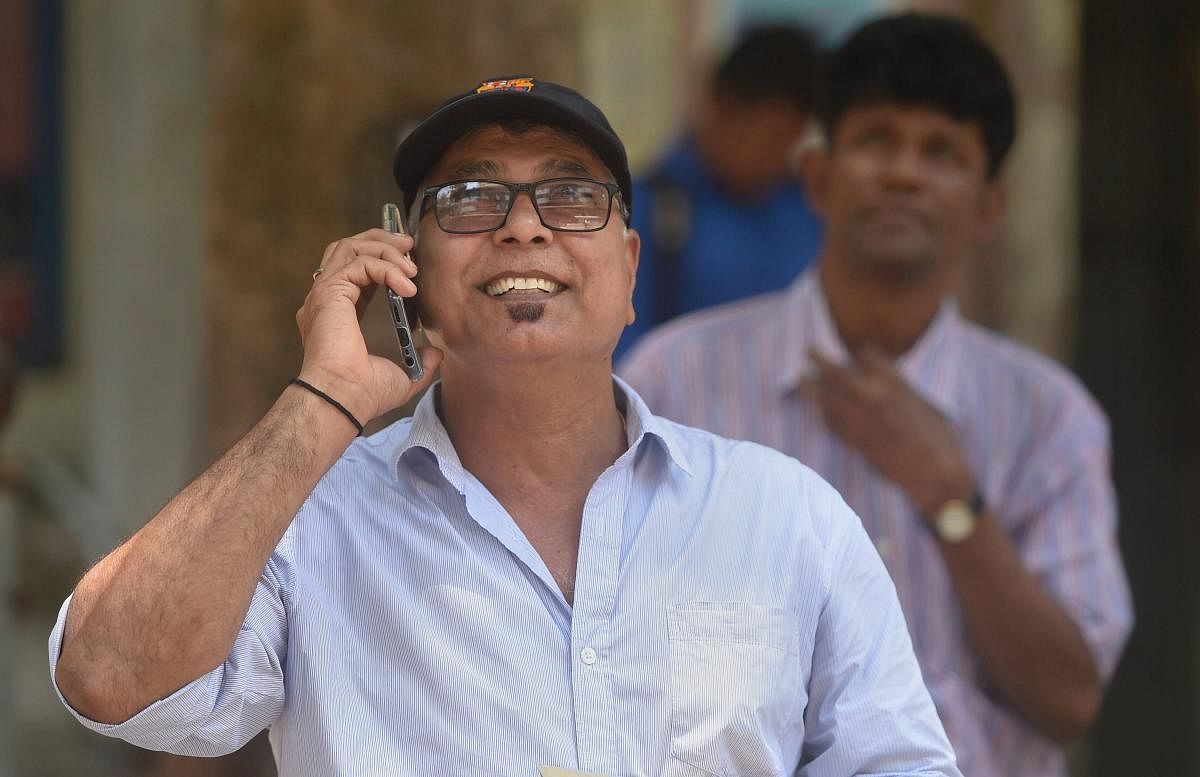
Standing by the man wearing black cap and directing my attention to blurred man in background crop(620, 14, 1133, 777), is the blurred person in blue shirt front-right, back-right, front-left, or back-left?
front-left

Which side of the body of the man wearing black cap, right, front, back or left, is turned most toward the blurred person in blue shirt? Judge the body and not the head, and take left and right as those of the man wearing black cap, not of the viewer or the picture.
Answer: back

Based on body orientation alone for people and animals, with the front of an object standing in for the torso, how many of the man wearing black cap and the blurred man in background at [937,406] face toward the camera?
2

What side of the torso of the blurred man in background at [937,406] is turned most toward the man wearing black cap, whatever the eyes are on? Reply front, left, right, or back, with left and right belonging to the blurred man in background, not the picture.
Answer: front

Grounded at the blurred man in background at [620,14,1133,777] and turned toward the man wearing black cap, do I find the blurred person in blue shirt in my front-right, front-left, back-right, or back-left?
back-right

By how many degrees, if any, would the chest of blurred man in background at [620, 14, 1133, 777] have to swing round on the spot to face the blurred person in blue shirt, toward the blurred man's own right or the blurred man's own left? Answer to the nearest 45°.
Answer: approximately 135° to the blurred man's own right

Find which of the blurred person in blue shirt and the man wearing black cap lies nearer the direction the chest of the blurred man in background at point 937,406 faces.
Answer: the man wearing black cap

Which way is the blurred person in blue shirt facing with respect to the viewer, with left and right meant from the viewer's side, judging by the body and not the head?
facing the viewer and to the right of the viewer

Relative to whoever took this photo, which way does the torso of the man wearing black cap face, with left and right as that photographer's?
facing the viewer

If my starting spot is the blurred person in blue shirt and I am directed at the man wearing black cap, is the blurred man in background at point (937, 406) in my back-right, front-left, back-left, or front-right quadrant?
front-left

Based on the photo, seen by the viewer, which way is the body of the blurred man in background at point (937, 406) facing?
toward the camera

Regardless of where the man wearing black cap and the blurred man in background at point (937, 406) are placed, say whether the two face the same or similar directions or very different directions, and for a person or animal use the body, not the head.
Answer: same or similar directions
